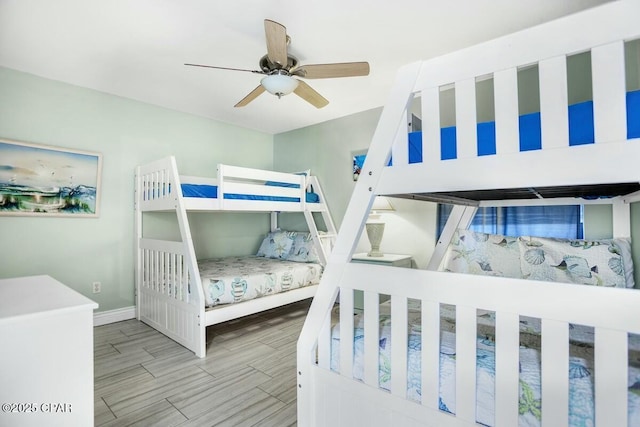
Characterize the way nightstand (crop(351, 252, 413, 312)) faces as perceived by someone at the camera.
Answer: facing the viewer and to the left of the viewer

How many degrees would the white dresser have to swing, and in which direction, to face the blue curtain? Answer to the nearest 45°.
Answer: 0° — it already faces it

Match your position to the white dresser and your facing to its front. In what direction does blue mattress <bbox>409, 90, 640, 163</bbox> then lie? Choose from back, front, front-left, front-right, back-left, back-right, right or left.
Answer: front-right

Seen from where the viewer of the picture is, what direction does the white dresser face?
facing to the right of the viewer

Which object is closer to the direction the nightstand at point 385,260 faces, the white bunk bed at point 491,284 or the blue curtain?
the white bunk bed

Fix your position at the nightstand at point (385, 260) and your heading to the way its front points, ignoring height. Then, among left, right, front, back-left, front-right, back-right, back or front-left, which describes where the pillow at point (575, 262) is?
left

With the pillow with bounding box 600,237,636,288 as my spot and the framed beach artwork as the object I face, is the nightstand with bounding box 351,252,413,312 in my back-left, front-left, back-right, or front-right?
front-right

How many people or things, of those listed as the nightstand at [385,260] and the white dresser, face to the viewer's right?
1

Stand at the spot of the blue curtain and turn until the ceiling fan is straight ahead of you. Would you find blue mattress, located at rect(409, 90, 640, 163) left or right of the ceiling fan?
left

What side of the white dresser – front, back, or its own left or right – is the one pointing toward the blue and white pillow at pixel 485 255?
front

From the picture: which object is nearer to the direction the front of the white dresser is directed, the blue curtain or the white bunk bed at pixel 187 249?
the blue curtain

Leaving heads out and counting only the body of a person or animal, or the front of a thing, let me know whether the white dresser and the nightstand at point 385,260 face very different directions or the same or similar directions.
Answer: very different directions

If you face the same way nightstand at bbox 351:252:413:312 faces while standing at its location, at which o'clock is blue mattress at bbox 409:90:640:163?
The blue mattress is roughly at 10 o'clock from the nightstand.

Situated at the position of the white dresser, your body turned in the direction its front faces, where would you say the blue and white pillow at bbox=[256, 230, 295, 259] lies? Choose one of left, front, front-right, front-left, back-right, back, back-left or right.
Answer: front-left

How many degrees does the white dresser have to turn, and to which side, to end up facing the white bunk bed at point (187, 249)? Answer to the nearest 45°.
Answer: approximately 45° to its left
